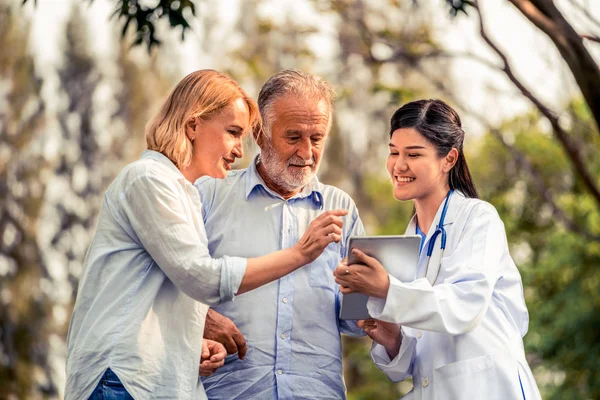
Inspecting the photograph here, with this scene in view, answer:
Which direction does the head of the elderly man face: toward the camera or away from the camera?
toward the camera

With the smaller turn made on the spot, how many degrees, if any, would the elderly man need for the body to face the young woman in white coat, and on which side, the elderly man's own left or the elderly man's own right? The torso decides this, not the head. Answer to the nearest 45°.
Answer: approximately 45° to the elderly man's own left

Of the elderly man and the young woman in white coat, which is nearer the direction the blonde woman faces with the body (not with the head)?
the young woman in white coat

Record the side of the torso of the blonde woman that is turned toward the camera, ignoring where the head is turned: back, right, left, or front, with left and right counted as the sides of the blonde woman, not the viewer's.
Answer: right

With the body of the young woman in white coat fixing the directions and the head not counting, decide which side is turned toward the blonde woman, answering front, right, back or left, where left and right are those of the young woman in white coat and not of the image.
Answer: front

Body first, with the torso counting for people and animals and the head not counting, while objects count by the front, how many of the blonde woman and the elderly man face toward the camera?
1

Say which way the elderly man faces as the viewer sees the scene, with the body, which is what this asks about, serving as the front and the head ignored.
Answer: toward the camera

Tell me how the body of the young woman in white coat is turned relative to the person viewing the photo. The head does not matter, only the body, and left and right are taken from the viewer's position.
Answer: facing the viewer and to the left of the viewer

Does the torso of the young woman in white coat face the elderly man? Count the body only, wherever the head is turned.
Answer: no

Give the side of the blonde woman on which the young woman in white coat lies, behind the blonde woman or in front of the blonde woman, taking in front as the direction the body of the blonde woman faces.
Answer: in front

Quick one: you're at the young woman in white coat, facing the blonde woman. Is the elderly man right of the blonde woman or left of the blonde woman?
right

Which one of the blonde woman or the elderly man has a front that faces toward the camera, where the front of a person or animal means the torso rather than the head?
the elderly man

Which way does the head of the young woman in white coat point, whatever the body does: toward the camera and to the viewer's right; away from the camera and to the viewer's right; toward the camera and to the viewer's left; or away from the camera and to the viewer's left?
toward the camera and to the viewer's left
